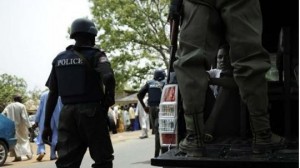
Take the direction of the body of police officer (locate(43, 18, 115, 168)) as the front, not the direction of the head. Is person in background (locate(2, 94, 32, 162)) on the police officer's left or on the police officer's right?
on the police officer's left

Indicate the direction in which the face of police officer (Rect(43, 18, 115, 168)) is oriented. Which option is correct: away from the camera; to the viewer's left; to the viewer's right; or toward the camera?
away from the camera

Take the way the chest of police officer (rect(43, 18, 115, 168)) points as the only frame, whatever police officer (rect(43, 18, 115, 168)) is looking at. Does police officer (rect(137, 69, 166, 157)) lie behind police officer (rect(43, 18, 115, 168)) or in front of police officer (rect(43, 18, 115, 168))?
in front

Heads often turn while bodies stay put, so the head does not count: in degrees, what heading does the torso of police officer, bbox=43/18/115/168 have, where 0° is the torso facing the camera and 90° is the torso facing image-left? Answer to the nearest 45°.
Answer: approximately 225°
